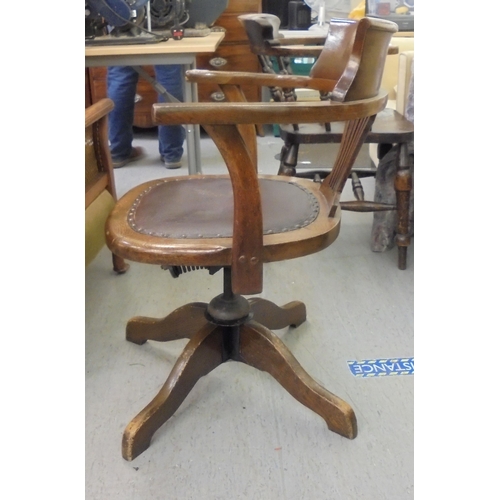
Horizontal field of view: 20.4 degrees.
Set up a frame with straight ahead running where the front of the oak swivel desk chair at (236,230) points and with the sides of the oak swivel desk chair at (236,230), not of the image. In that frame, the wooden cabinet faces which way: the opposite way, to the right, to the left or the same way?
to the left

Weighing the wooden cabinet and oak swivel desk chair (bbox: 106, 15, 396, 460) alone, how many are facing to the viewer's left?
1

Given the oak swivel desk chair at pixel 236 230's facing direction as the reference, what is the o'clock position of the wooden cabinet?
The wooden cabinet is roughly at 3 o'clock from the oak swivel desk chair.

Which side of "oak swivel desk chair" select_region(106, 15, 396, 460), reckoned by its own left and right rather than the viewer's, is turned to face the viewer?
left

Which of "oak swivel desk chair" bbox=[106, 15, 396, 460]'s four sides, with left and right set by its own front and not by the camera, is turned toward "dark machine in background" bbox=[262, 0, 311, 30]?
right

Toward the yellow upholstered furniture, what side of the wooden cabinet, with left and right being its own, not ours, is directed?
front

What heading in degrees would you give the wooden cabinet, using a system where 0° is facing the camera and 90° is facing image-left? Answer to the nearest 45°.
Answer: approximately 0°
